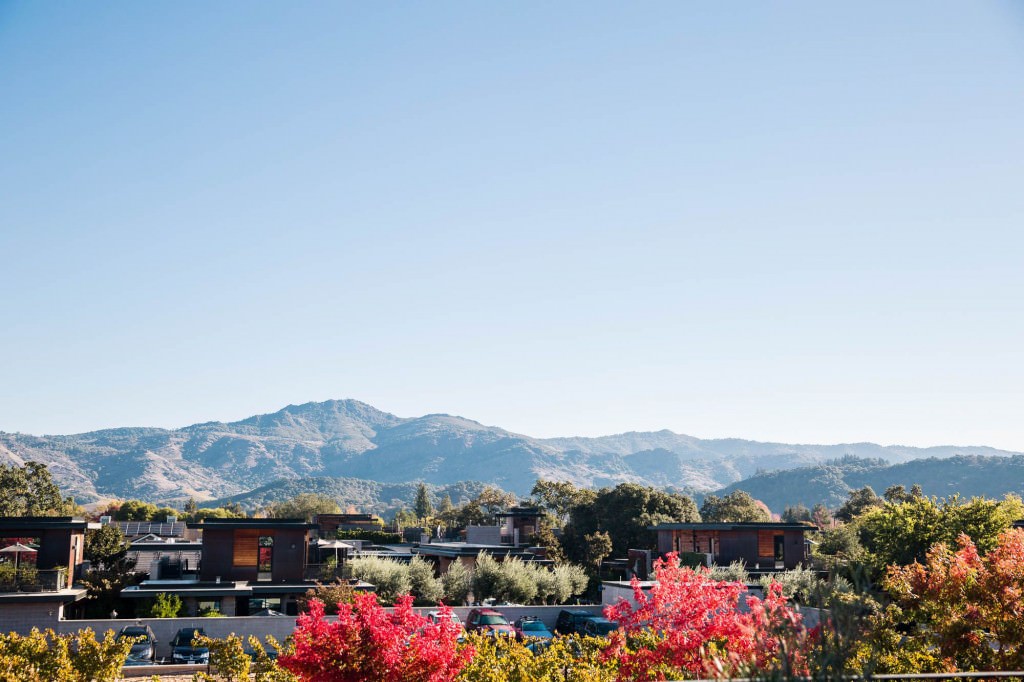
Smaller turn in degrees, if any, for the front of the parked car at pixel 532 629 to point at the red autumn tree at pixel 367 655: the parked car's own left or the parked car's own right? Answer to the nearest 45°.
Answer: approximately 45° to the parked car's own right

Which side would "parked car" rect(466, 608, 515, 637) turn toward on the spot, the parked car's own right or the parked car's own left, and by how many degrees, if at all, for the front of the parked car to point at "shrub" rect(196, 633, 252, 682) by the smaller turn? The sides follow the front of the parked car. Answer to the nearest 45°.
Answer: approximately 45° to the parked car's own right

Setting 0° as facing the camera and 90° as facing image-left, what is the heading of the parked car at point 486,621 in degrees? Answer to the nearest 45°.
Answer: approximately 315°

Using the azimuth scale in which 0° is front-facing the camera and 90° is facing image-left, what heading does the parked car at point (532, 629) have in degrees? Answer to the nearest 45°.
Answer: approximately 315°

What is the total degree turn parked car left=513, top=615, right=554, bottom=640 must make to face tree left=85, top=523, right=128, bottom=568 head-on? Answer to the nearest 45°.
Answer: approximately 180°

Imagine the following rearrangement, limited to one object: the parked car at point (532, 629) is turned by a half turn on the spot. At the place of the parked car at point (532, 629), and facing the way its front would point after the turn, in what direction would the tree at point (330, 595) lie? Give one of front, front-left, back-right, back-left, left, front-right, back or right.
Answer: front-left

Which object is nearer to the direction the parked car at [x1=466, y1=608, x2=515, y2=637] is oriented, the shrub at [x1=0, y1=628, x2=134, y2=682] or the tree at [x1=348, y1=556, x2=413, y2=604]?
the shrub

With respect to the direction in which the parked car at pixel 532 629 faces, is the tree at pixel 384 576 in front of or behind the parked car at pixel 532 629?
behind

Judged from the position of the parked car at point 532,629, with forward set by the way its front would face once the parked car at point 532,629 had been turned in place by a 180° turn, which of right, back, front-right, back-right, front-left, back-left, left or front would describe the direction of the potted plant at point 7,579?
front-left

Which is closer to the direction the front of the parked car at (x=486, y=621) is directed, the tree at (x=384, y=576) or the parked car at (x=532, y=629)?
the parked car

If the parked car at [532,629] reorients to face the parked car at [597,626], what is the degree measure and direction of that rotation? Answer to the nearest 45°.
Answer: approximately 45° to its left
